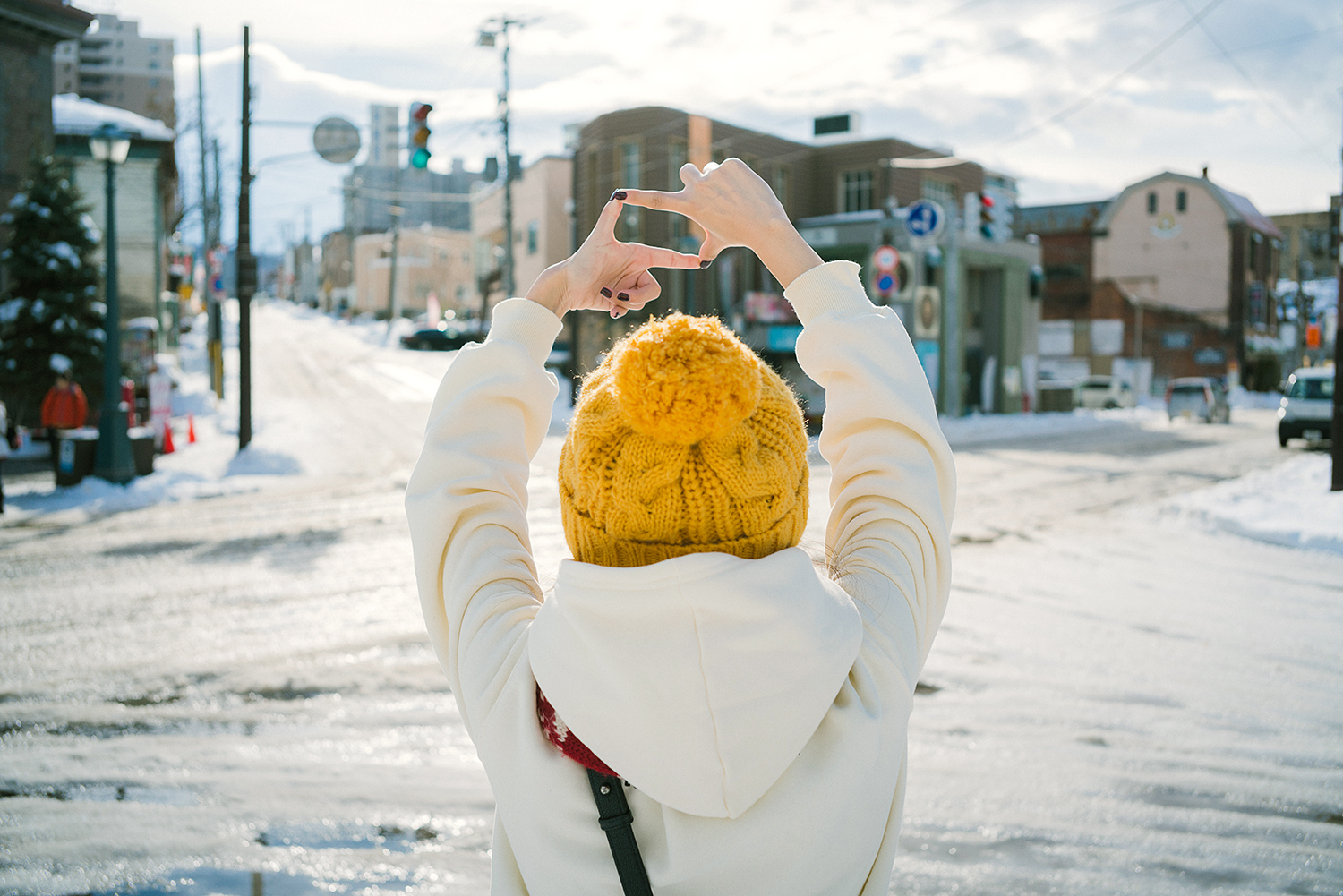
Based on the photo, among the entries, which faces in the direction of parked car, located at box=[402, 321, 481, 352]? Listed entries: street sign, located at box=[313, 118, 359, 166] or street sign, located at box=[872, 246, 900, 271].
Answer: street sign, located at box=[313, 118, 359, 166]

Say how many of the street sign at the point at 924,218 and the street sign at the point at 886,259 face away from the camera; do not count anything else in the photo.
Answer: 0

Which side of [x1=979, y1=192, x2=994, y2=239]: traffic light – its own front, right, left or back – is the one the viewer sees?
front

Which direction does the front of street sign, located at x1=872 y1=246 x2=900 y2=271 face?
toward the camera

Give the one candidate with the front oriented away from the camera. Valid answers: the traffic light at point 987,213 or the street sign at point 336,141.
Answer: the street sign

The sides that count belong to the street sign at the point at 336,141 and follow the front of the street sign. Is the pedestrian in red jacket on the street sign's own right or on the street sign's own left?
on the street sign's own left

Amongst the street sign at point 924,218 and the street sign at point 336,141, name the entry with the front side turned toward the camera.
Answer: the street sign at point 924,218

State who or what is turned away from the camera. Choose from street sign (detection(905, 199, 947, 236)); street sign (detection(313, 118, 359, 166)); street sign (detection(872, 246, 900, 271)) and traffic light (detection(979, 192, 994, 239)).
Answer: street sign (detection(313, 118, 359, 166))

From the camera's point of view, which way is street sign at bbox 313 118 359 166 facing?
away from the camera

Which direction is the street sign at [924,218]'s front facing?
toward the camera

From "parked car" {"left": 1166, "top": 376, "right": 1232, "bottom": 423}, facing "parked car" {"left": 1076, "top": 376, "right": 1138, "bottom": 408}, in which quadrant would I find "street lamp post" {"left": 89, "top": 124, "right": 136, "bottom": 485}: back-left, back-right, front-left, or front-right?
back-left

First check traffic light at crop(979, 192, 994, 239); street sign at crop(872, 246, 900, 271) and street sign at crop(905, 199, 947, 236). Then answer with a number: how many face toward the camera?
3

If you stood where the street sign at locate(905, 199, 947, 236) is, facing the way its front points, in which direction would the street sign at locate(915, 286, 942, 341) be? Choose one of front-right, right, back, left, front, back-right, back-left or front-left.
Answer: back
